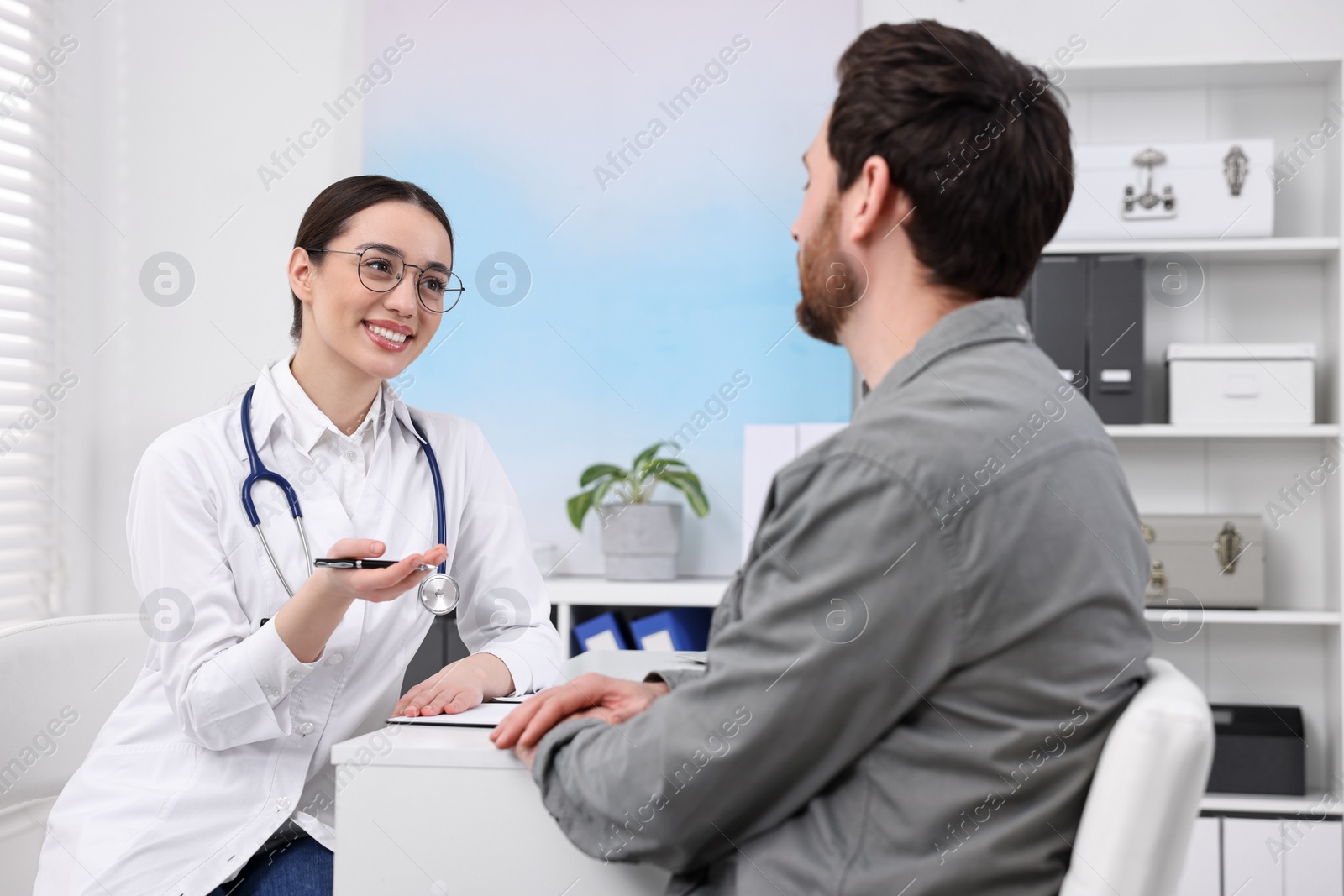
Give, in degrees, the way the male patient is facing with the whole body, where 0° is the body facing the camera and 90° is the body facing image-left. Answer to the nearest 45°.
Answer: approximately 135°

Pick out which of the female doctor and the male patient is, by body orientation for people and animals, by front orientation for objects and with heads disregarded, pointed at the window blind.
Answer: the male patient

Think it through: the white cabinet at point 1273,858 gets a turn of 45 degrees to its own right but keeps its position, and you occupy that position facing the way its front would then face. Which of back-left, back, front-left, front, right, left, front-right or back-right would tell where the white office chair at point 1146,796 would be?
front-left

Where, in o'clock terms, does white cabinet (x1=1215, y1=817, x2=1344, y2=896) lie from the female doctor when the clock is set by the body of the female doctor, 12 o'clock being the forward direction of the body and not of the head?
The white cabinet is roughly at 10 o'clock from the female doctor.

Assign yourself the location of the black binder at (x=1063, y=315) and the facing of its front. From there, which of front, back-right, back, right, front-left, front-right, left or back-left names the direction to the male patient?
front

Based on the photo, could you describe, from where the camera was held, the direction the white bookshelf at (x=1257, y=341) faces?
facing the viewer

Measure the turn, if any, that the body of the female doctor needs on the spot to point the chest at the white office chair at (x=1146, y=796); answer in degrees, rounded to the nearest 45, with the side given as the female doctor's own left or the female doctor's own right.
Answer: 0° — they already face it

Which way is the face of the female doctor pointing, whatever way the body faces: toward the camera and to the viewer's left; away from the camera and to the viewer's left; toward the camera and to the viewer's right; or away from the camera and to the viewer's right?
toward the camera and to the viewer's right

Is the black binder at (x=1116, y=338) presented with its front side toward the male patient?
yes

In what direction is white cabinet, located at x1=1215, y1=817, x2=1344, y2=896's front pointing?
toward the camera

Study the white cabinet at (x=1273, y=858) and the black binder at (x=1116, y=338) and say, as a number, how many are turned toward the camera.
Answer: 2
